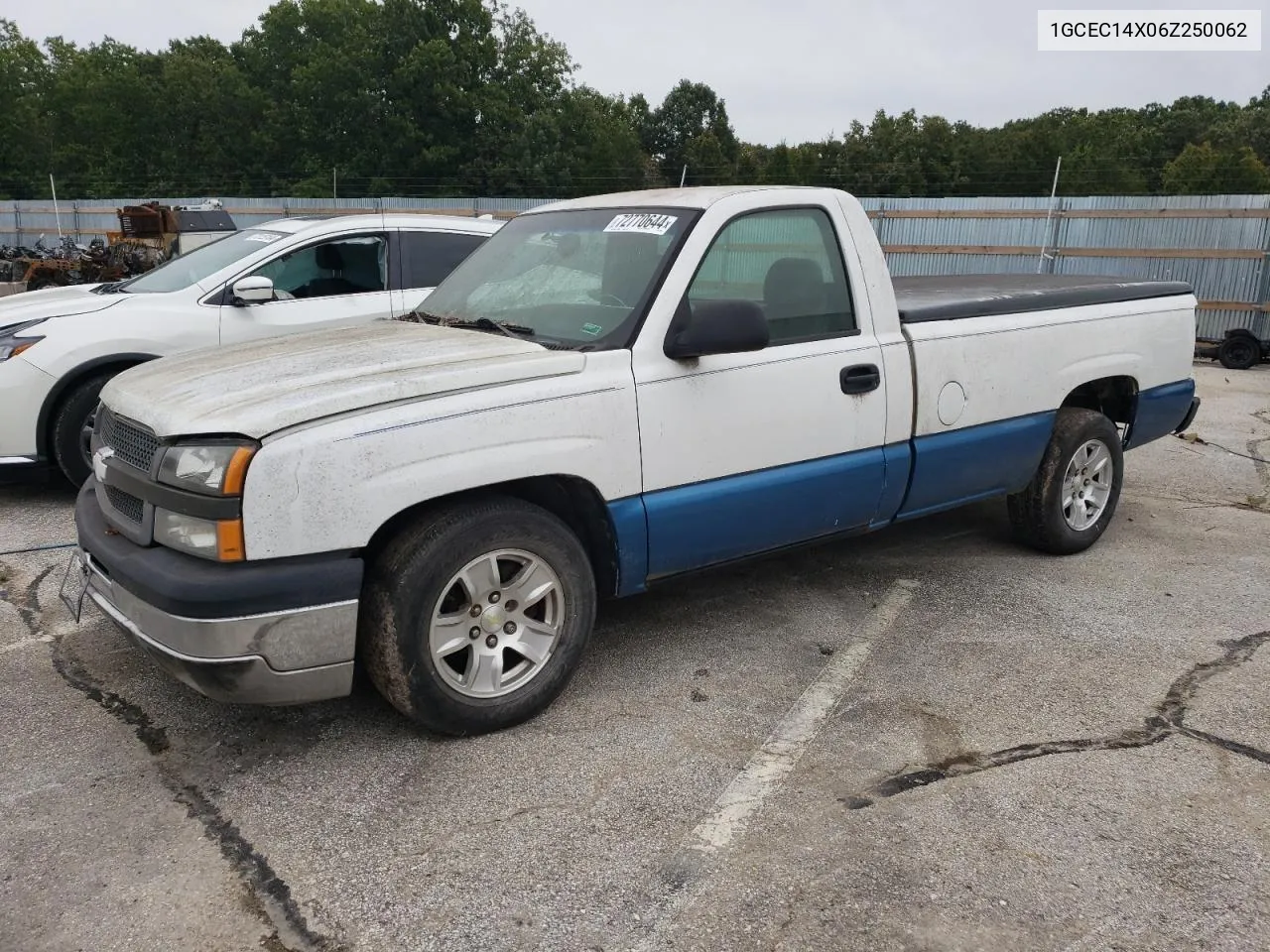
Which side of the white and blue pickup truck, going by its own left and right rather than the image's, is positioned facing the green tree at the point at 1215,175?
back

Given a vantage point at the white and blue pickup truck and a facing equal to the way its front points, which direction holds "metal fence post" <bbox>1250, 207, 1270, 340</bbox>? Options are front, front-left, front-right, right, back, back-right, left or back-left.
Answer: back

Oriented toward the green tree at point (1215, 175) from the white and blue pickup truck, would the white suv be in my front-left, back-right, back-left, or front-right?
front-left

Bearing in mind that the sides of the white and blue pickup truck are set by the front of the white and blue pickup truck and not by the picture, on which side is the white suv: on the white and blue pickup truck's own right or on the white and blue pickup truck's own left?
on the white and blue pickup truck's own right

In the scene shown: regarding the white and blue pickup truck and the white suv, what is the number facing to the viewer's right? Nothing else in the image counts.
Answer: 0

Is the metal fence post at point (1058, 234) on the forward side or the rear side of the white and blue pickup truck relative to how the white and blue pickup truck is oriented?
on the rear side

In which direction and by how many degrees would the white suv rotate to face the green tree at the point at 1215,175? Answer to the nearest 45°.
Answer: approximately 180°

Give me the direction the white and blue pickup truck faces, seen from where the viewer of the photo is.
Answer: facing the viewer and to the left of the viewer

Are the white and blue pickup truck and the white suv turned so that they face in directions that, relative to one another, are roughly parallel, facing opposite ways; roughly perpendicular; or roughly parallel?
roughly parallel
